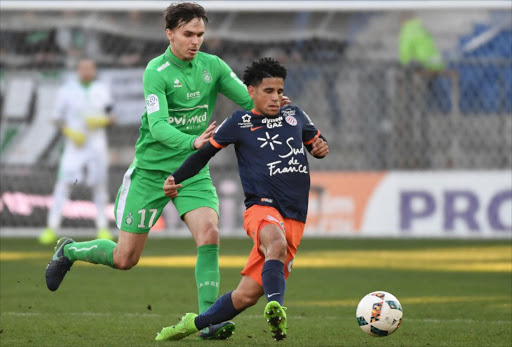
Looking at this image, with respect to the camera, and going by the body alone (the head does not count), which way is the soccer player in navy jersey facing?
toward the camera

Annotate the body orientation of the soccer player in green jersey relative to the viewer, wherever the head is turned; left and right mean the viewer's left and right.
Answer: facing the viewer and to the right of the viewer

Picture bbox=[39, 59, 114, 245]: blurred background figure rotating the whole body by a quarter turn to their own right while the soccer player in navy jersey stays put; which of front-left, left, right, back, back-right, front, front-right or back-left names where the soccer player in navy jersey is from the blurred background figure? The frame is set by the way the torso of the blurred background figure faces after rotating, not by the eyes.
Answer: left

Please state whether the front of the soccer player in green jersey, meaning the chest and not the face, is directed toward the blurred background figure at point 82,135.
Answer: no

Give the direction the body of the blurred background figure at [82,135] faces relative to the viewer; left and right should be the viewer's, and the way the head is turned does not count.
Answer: facing the viewer

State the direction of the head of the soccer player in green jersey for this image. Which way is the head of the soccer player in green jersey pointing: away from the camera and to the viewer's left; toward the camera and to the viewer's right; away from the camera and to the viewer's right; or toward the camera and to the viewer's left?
toward the camera and to the viewer's right

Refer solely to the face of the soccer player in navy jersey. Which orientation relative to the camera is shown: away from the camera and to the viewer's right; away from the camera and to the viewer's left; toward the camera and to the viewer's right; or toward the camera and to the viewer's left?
toward the camera and to the viewer's right

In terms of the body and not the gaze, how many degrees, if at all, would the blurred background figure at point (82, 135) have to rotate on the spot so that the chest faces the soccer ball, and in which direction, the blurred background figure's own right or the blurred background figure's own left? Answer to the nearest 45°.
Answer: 0° — they already face it
